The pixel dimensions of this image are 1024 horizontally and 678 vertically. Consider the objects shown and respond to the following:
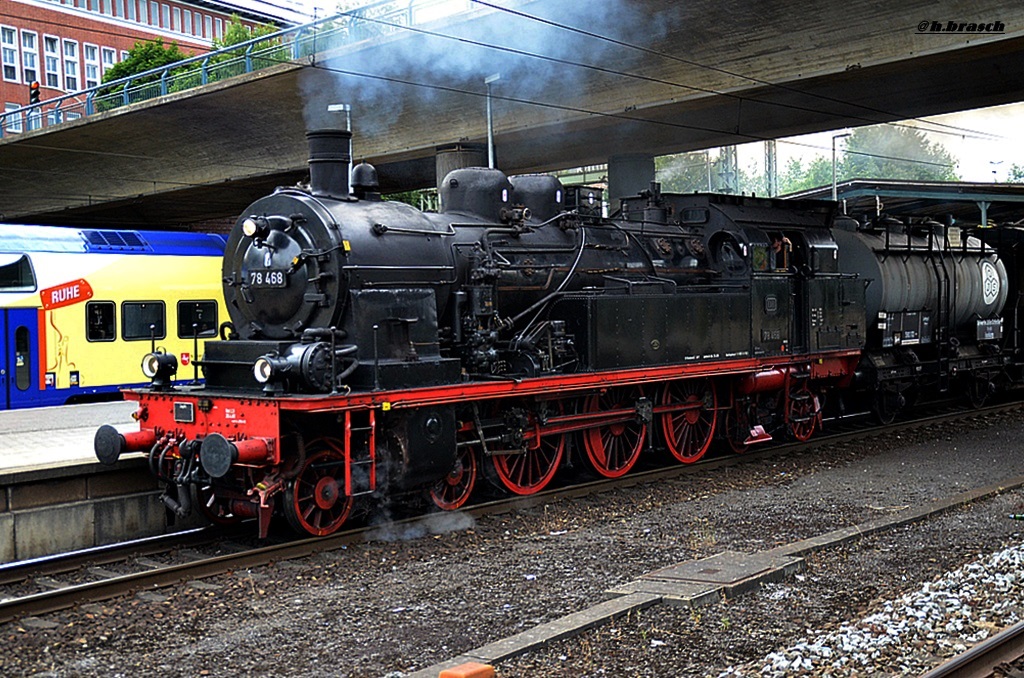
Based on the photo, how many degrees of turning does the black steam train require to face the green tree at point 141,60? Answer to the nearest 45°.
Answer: approximately 90° to its right

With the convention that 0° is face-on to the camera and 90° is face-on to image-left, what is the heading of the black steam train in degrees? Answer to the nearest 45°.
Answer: approximately 45°

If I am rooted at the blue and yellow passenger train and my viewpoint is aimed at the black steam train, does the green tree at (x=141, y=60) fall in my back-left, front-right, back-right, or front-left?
back-left

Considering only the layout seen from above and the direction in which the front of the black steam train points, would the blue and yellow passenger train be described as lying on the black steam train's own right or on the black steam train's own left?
on the black steam train's own right

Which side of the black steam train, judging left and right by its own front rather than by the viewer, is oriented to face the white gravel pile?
left

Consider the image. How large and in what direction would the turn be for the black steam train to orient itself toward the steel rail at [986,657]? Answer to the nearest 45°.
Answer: approximately 90° to its left

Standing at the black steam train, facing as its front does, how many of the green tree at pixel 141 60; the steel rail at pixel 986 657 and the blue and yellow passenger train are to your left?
1
